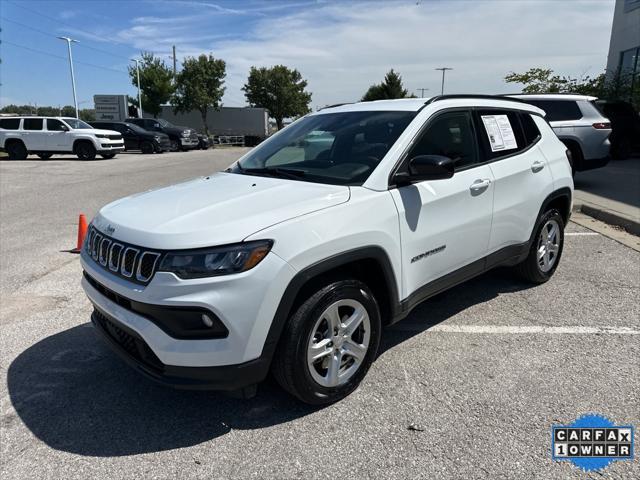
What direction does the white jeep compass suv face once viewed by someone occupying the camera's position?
facing the viewer and to the left of the viewer

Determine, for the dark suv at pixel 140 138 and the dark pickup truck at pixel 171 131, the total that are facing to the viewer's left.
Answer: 0

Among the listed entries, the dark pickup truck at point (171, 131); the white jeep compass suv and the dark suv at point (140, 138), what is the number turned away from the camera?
0

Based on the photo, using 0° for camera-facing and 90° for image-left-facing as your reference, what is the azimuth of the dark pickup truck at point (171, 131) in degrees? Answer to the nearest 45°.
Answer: approximately 315°

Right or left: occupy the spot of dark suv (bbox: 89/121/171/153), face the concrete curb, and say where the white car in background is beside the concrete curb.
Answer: right

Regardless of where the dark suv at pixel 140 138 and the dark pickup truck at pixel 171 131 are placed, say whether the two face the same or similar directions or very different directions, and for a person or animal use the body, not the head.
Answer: same or similar directions

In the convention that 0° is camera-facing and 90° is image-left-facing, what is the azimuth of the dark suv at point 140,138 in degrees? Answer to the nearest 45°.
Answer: approximately 315°

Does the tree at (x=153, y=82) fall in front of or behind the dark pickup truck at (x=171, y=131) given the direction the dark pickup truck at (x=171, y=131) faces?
behind

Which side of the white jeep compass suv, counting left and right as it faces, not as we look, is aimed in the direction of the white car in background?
right

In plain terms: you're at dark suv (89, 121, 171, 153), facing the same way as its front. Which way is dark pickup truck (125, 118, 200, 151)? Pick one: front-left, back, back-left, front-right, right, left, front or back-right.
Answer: left

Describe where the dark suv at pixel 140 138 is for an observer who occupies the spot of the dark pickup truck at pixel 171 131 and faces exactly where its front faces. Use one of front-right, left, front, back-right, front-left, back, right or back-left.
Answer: right

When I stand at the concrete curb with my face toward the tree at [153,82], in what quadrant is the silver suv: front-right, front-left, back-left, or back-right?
front-right

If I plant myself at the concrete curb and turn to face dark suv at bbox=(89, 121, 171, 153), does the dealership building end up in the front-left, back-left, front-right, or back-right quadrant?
front-right

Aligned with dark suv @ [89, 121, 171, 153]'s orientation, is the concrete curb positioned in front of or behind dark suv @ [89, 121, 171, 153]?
in front

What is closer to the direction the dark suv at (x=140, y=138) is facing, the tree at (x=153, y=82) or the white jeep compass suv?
the white jeep compass suv

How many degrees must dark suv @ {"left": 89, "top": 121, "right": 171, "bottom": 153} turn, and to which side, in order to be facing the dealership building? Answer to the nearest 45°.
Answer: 0° — it already faces it

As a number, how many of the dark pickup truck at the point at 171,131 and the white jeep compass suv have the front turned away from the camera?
0
